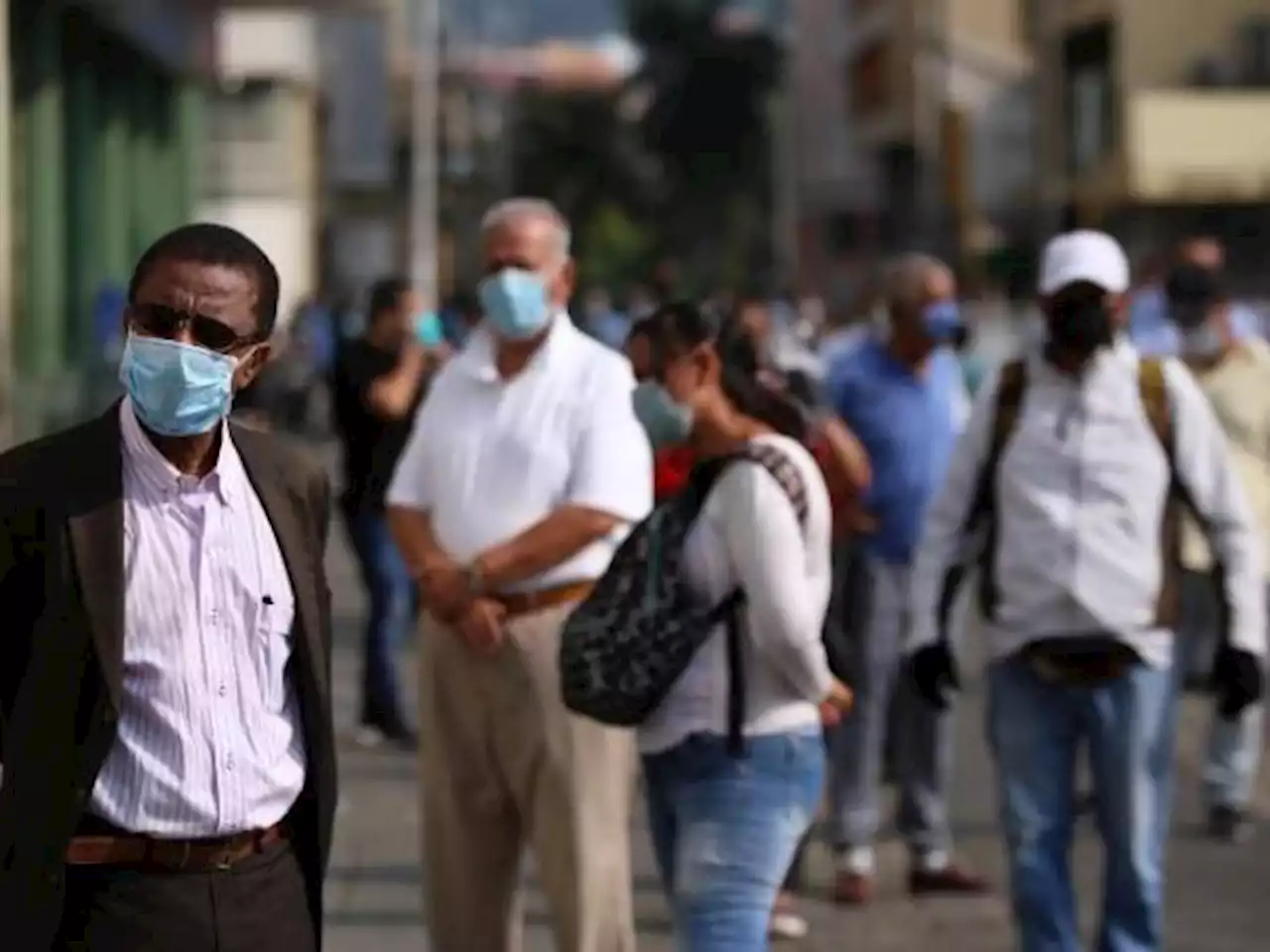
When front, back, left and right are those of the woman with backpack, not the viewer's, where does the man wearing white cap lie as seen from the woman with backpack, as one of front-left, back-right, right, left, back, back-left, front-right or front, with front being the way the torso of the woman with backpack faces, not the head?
back-right

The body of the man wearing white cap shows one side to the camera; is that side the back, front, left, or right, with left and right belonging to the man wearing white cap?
front

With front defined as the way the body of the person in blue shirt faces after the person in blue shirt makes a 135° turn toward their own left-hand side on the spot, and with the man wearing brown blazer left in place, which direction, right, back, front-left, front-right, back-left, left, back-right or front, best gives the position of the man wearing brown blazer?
back

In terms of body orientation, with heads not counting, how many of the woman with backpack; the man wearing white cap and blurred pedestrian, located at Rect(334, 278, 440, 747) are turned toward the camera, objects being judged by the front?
1

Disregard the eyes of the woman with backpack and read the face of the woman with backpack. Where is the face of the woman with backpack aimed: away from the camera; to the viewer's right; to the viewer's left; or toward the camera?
to the viewer's left

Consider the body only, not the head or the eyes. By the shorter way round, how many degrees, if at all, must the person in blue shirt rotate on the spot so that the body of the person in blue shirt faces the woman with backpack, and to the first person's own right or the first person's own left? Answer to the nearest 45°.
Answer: approximately 45° to the first person's own right

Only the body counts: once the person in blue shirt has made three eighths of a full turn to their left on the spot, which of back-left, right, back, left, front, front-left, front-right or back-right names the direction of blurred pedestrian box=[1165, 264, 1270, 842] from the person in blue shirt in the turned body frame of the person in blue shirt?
front-right

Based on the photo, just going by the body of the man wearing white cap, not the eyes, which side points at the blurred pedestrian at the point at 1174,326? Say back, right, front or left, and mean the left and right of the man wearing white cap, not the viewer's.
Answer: back

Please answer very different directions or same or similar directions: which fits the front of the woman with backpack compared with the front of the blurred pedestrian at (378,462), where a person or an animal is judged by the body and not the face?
very different directions

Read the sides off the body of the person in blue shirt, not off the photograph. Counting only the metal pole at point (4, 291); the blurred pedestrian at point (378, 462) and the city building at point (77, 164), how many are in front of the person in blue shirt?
0

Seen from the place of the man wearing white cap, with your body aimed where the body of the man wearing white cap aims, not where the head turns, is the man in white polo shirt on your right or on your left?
on your right

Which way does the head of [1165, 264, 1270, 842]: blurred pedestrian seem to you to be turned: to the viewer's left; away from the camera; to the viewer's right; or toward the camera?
toward the camera

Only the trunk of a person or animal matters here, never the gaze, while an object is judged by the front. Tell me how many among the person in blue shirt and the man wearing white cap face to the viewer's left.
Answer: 0

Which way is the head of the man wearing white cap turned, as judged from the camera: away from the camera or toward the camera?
toward the camera
